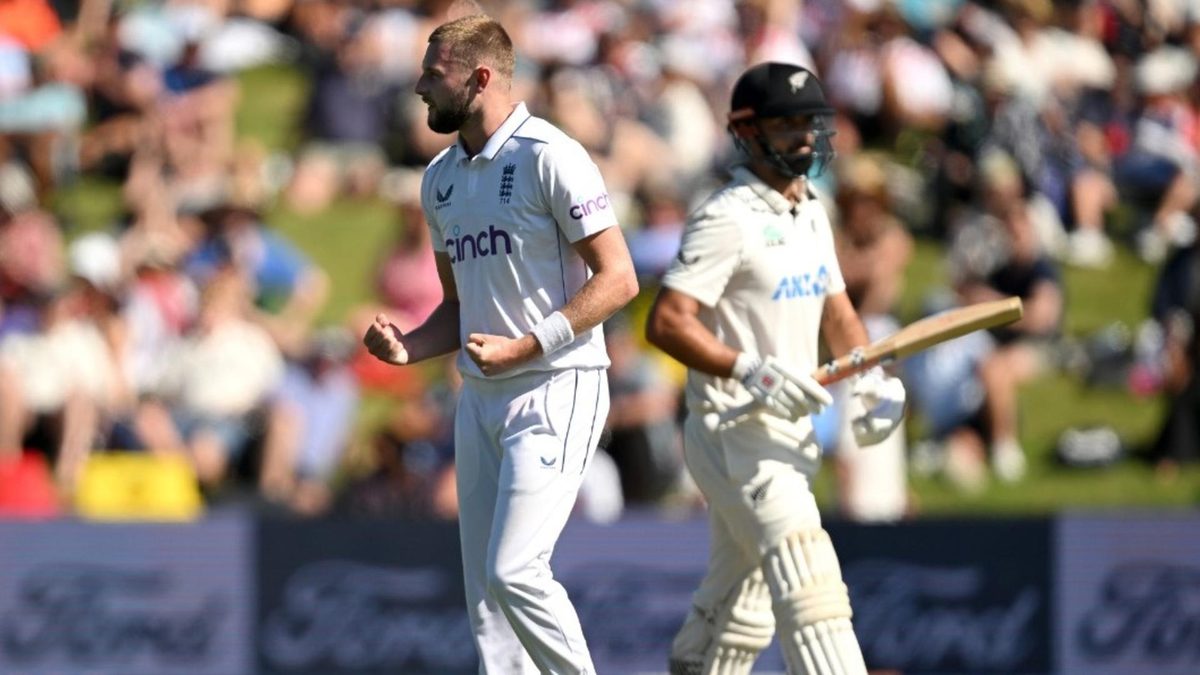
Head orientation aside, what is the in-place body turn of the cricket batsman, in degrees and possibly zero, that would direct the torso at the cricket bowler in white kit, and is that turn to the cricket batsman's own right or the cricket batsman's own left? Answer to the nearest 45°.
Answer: approximately 90° to the cricket batsman's own right

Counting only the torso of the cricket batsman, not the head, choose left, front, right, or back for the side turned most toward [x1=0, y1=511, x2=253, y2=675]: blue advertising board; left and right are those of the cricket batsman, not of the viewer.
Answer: back

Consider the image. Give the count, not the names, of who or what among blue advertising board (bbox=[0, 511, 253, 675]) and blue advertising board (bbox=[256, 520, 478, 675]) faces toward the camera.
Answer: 2

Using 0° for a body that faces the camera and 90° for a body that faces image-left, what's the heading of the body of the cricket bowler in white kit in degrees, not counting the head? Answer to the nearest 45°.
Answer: approximately 45°

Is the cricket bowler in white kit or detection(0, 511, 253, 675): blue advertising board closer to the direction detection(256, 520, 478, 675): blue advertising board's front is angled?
the cricket bowler in white kit

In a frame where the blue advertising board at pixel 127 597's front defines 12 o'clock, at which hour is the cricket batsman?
The cricket batsman is roughly at 11 o'clock from the blue advertising board.

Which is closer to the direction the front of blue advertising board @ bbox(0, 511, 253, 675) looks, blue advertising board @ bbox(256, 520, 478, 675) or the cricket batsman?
the cricket batsman

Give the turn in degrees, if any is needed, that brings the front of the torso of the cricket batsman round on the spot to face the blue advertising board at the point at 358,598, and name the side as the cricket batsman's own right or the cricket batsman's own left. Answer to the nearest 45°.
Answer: approximately 180°

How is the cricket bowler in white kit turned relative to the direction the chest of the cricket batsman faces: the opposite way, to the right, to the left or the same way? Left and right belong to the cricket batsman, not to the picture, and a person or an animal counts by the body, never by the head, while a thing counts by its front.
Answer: to the right
